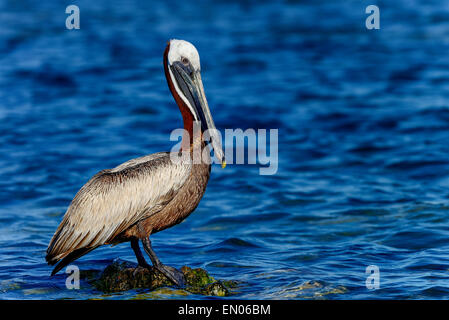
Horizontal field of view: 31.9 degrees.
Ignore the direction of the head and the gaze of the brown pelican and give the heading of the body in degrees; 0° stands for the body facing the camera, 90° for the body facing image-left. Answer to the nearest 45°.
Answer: approximately 270°
